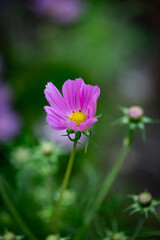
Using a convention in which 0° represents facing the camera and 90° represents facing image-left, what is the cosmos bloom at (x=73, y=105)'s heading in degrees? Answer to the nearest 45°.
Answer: approximately 0°
